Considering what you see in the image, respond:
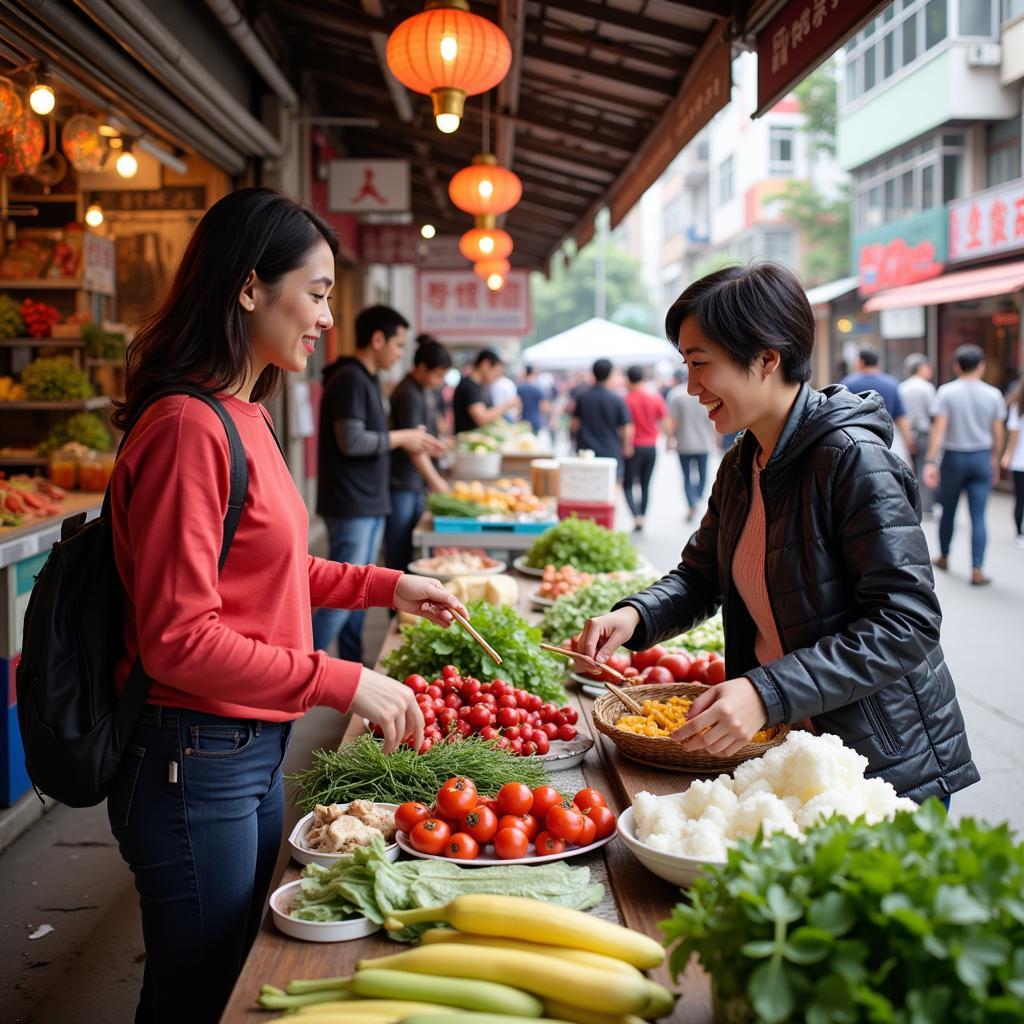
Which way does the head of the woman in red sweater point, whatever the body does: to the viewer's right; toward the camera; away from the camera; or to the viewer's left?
to the viewer's right

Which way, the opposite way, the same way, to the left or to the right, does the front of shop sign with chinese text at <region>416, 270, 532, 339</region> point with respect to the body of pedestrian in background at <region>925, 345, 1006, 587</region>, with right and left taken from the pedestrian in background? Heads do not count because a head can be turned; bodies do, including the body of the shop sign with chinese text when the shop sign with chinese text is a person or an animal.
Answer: the opposite way

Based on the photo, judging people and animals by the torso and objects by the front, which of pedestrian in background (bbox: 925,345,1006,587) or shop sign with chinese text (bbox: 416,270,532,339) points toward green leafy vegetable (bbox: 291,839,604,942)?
the shop sign with chinese text

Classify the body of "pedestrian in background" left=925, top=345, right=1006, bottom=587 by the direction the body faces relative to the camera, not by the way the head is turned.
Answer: away from the camera

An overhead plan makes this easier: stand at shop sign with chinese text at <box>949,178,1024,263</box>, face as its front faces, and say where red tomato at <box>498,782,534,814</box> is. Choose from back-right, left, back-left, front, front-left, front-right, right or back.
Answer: front-left

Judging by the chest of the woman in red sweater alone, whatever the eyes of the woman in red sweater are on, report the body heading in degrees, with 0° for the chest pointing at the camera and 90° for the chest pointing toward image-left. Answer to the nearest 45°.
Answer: approximately 270°

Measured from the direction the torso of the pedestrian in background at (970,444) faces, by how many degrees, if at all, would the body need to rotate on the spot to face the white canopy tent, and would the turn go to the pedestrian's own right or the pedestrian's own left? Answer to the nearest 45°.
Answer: approximately 45° to the pedestrian's own left

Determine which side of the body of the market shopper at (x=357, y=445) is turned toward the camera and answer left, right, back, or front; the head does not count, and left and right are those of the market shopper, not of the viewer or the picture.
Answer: right

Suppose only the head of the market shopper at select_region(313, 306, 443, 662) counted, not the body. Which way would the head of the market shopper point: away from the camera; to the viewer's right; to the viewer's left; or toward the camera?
to the viewer's right

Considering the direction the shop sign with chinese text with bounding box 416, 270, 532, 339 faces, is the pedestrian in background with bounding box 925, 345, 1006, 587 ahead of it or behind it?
ahead
